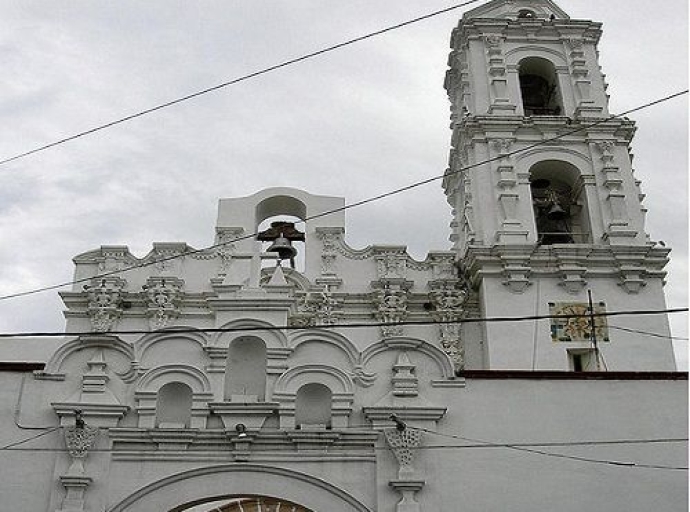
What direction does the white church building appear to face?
toward the camera
